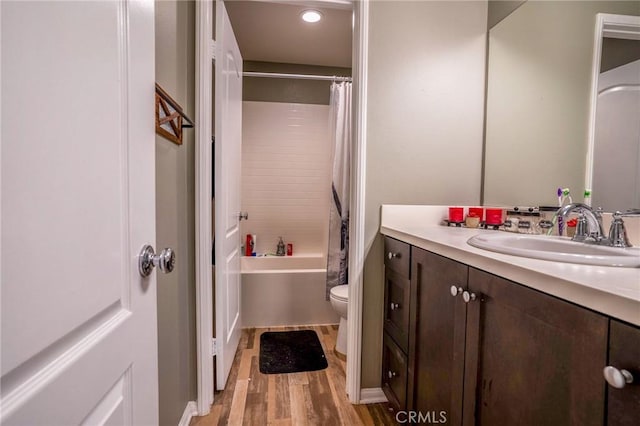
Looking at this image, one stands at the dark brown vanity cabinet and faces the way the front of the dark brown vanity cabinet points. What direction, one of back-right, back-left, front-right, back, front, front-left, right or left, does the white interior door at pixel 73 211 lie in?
front

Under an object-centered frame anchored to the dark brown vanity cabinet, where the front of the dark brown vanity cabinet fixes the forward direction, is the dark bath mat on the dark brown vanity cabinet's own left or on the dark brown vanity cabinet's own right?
on the dark brown vanity cabinet's own right

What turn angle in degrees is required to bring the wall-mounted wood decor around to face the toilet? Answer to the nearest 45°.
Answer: approximately 90° to its left

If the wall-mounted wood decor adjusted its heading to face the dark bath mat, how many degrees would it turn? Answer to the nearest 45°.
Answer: approximately 90° to its left

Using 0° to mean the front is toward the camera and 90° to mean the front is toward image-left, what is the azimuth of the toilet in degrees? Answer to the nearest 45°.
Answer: approximately 90°

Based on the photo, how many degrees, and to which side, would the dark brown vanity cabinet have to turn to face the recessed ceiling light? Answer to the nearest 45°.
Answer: approximately 90° to its right

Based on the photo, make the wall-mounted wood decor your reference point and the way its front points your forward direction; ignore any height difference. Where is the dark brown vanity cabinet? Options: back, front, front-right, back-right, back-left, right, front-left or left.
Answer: front

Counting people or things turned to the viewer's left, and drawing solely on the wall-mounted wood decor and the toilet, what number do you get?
1

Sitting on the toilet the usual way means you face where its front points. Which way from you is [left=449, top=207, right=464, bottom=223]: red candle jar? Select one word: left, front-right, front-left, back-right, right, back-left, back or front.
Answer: back-left

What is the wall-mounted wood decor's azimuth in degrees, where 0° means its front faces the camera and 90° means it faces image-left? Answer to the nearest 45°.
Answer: approximately 315°

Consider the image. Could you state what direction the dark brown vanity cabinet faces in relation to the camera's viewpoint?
facing the viewer and to the left of the viewer

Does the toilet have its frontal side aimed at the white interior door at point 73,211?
no

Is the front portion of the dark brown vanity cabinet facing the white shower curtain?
no

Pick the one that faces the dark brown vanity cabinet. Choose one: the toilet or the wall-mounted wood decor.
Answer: the wall-mounted wood decor

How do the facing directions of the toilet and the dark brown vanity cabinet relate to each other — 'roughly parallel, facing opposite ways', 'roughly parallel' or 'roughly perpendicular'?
roughly parallel

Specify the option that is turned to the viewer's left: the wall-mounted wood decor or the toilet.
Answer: the toilet

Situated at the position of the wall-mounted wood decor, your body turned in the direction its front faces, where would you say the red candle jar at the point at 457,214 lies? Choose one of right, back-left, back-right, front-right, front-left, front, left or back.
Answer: front-left

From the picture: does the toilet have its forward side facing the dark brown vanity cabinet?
no
